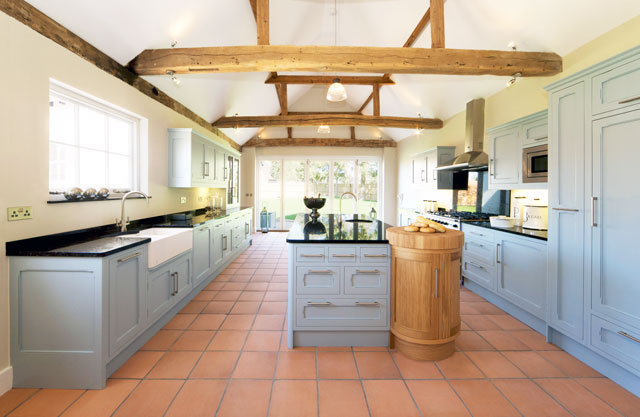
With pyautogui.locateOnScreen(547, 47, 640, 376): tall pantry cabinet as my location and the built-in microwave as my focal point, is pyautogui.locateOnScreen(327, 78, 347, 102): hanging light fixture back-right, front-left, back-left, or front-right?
front-left

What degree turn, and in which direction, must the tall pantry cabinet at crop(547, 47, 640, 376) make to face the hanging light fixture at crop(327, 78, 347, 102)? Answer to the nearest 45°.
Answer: approximately 45° to its right

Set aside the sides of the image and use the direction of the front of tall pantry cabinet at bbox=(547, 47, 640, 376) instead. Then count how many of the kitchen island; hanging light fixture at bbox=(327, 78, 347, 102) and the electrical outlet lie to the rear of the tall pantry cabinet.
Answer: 0

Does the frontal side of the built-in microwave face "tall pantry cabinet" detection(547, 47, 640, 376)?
no

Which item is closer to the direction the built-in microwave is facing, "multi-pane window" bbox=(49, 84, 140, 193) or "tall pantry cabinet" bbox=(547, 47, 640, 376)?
the multi-pane window

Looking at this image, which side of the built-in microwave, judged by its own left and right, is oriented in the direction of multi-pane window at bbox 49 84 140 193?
front

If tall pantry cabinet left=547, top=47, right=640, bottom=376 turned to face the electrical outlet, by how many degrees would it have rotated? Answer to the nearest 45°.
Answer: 0° — it already faces it

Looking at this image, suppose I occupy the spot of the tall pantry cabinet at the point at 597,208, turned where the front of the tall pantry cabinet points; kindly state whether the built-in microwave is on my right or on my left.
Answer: on my right

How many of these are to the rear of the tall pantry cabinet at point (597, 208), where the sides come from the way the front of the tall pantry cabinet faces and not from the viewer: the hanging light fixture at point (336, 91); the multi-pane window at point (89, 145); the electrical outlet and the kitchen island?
0

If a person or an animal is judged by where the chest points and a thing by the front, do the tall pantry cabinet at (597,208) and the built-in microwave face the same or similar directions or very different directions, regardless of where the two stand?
same or similar directions

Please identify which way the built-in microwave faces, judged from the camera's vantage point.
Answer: facing the viewer and to the left of the viewer

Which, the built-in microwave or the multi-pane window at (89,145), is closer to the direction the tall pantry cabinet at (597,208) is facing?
the multi-pane window

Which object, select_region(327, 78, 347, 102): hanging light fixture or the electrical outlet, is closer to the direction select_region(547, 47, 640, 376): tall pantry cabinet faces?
the electrical outlet

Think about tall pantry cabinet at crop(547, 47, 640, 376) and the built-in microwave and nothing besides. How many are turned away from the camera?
0
